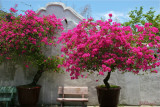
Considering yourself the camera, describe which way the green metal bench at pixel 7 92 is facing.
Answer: facing the viewer

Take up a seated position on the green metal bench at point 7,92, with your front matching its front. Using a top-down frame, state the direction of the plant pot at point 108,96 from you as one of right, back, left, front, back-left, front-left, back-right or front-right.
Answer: front-left

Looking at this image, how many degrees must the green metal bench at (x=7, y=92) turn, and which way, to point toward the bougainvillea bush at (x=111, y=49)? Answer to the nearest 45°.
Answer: approximately 45° to its left
